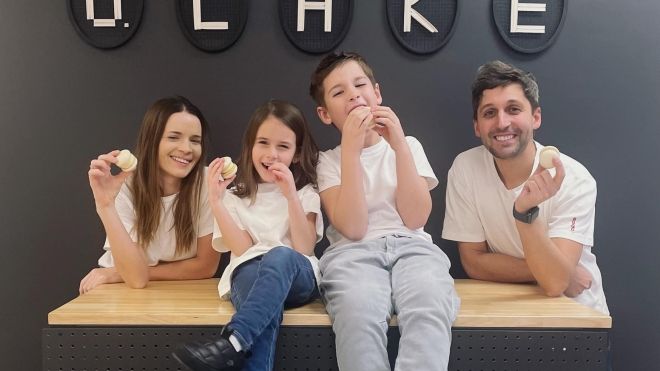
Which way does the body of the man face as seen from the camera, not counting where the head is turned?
toward the camera

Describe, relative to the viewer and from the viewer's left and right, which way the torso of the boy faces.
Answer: facing the viewer

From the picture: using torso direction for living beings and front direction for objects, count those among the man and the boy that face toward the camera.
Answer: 2
